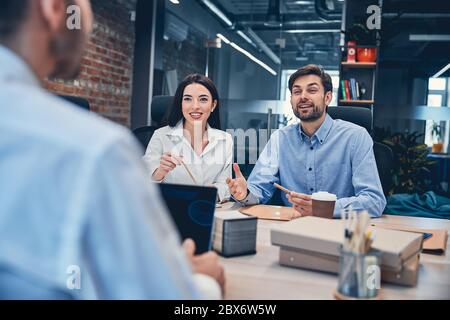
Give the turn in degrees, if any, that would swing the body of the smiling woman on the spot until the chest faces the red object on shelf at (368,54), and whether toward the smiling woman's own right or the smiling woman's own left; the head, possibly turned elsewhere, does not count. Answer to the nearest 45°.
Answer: approximately 135° to the smiling woman's own left

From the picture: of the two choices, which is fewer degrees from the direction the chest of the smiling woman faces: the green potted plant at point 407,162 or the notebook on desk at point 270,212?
the notebook on desk

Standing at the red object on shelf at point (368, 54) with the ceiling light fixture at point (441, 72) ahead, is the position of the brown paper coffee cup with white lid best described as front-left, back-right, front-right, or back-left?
back-right

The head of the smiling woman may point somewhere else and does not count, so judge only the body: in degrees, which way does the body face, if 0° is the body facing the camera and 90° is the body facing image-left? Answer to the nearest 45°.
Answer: approximately 0°

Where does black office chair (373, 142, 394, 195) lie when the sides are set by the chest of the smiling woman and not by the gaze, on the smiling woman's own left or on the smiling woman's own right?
on the smiling woman's own left

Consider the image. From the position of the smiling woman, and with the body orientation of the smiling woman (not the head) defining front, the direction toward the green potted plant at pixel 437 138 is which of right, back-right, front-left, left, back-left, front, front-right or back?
back-left

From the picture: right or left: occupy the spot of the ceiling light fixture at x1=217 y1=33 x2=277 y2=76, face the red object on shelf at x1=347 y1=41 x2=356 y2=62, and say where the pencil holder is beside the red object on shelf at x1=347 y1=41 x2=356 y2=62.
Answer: right

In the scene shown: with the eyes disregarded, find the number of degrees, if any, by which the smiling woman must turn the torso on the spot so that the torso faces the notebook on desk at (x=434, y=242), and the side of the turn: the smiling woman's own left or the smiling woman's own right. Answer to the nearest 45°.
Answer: approximately 45° to the smiling woman's own left

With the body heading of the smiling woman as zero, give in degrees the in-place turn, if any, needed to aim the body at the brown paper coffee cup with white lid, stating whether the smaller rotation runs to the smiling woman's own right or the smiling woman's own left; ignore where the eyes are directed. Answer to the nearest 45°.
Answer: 0° — they already face it

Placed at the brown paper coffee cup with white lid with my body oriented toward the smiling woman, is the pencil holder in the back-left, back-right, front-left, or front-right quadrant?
back-left

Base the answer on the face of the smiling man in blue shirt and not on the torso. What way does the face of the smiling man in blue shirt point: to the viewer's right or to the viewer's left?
to the viewer's left
